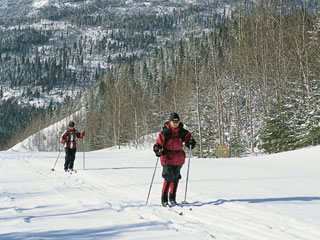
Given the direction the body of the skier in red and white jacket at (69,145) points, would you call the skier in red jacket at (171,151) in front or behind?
in front

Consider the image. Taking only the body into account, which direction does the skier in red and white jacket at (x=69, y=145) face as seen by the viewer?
toward the camera
